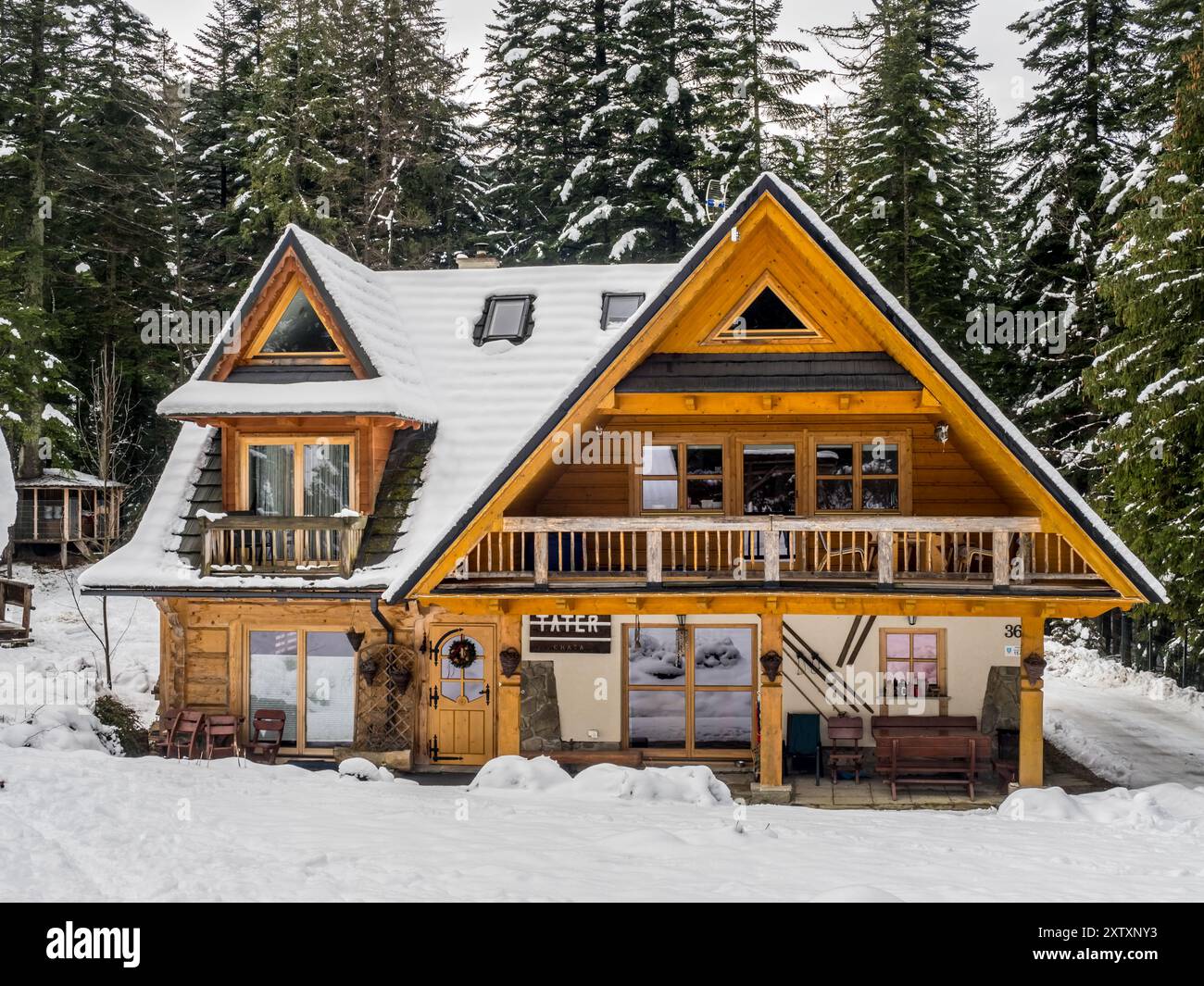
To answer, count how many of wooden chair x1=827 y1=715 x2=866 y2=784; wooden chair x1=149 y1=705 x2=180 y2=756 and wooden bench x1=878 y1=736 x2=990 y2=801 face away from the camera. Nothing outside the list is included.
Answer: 1

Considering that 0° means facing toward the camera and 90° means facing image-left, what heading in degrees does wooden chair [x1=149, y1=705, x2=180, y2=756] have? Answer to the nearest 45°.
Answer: approximately 45°

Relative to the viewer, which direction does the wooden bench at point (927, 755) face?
away from the camera

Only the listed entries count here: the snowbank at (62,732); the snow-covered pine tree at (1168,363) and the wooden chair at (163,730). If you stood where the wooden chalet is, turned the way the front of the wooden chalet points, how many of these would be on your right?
2

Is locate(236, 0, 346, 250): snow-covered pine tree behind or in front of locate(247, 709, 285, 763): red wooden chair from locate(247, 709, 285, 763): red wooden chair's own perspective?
behind

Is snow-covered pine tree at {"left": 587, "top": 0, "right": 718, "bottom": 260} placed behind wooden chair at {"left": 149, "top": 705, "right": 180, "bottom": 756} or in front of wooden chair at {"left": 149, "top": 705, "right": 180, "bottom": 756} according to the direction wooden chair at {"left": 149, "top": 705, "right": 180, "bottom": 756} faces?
behind

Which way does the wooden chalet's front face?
toward the camera

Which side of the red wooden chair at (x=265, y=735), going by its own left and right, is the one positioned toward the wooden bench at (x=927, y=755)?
left

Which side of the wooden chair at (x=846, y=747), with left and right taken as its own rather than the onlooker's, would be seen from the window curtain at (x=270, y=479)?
right

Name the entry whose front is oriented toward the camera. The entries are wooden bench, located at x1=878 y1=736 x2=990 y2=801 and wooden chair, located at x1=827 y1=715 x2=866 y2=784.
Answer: the wooden chair

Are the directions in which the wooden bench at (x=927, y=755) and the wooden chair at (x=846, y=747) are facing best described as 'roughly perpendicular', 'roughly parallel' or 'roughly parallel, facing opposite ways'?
roughly parallel, facing opposite ways

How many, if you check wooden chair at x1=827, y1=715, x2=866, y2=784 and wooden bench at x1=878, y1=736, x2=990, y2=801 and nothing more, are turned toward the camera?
1

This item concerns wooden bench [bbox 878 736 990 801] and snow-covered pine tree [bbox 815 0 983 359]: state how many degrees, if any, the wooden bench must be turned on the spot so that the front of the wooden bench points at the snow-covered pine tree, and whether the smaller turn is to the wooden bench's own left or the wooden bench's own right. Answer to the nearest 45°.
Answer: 0° — it already faces it
